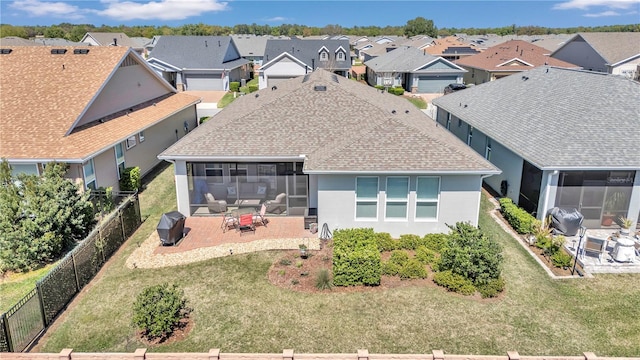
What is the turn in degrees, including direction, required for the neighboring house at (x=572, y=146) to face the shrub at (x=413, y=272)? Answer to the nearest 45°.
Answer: approximately 135° to its left

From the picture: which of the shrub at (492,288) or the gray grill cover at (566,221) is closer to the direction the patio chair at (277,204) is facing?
the shrub

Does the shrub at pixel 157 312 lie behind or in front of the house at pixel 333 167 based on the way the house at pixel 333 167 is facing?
behind

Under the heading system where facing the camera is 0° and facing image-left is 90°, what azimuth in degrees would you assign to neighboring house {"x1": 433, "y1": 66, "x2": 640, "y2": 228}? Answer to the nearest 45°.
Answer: approximately 180°

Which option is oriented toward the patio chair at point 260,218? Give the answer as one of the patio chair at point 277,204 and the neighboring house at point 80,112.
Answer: the patio chair at point 277,204

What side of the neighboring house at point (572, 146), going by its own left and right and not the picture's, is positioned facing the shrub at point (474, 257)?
back

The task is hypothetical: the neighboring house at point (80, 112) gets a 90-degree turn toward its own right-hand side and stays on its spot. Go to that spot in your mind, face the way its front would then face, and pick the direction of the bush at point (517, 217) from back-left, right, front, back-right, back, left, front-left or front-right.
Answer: front-right

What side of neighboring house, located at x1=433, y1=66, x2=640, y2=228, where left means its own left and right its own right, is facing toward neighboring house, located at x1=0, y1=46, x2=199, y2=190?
left

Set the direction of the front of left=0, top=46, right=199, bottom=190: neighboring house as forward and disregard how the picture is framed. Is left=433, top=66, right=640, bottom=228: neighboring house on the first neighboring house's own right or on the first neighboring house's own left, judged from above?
on the first neighboring house's own right

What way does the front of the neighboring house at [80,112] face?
away from the camera

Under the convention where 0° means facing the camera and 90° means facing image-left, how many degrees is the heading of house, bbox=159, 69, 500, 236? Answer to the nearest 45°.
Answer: approximately 180°

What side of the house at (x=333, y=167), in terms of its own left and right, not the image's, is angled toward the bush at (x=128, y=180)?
left

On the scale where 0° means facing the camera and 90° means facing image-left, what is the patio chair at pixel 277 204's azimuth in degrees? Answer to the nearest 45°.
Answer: approximately 45°

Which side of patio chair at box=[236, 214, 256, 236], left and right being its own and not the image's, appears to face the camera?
back
